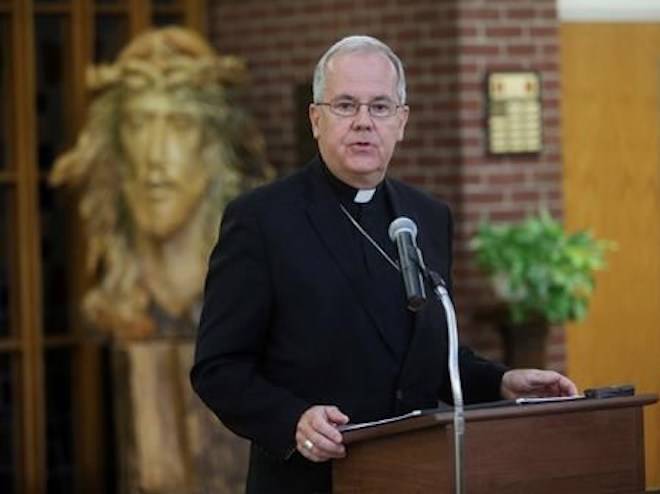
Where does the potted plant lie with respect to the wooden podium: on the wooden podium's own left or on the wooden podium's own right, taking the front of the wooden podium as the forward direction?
on the wooden podium's own left

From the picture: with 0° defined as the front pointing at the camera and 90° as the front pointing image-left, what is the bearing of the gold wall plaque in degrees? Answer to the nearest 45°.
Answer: approximately 0°

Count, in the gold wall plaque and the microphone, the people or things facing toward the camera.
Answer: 1

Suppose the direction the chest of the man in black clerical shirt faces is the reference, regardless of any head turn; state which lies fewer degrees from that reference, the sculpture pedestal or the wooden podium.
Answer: the wooden podium

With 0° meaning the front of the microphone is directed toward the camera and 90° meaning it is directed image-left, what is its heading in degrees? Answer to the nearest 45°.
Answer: approximately 135°

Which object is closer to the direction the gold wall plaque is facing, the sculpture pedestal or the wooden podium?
the wooden podium

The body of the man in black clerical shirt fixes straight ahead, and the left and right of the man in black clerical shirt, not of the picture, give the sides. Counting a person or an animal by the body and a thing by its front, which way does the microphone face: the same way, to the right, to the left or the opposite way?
the opposite way

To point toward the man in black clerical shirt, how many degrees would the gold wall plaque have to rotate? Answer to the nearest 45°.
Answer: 0° — it already faces them
